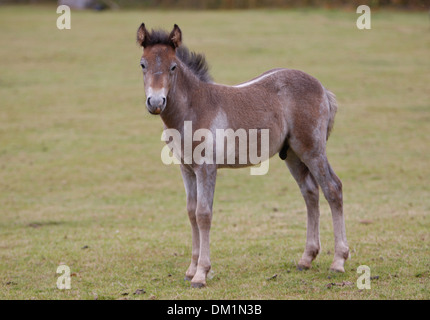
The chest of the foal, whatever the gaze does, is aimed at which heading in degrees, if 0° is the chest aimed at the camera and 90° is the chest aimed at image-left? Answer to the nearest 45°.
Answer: approximately 45°
